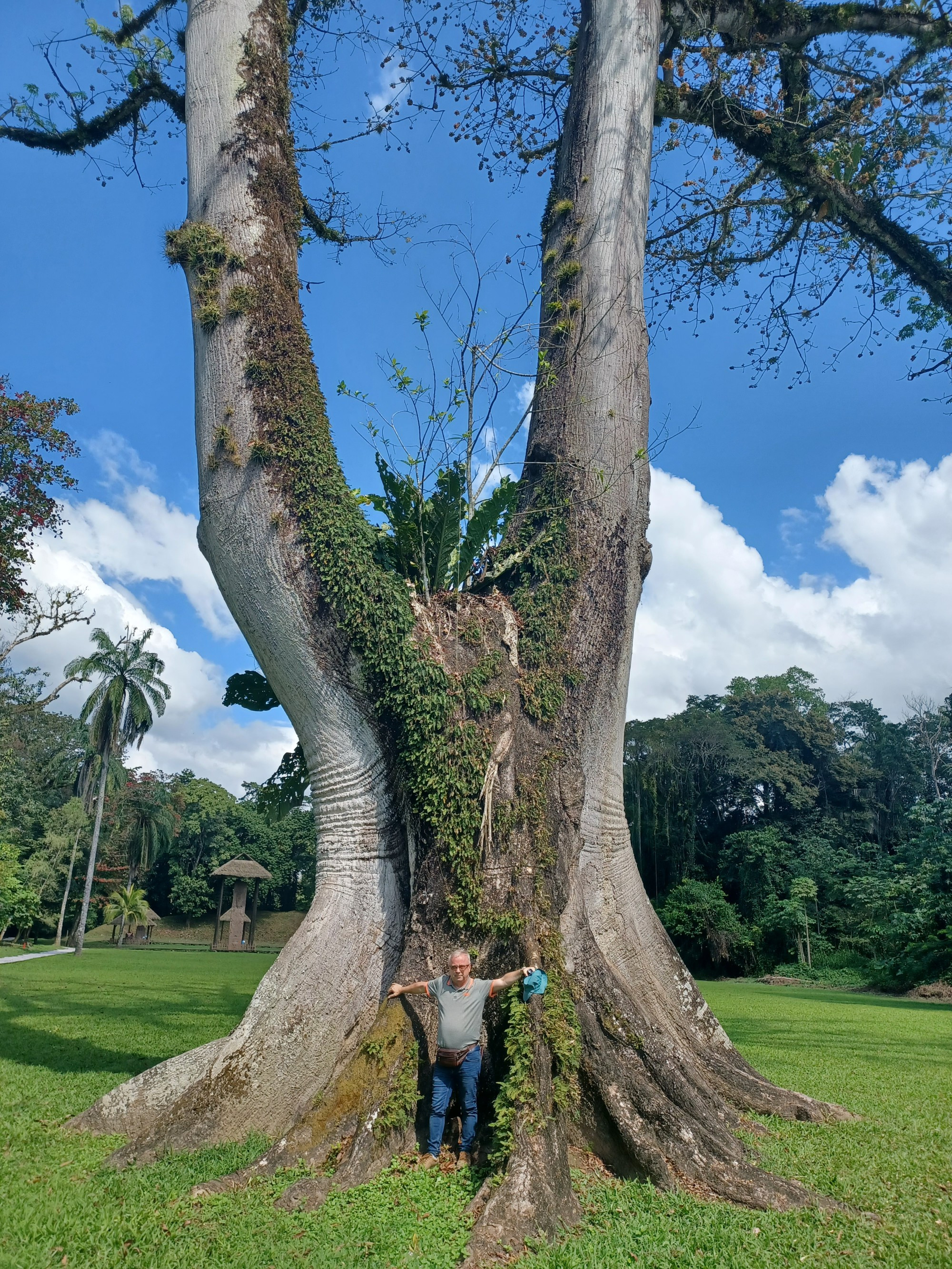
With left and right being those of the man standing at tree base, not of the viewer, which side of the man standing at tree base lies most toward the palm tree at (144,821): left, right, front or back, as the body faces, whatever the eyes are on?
back

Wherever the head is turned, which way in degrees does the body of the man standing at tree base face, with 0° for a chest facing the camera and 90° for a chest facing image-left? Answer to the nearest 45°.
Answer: approximately 0°

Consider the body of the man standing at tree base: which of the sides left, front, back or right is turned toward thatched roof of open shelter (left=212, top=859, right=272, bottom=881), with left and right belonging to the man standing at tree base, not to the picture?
back

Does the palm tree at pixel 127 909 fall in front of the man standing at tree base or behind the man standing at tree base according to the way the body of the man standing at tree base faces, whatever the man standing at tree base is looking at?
behind

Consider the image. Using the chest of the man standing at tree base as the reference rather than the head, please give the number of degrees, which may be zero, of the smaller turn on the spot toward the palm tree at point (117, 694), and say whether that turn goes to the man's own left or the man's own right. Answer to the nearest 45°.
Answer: approximately 135° to the man's own right

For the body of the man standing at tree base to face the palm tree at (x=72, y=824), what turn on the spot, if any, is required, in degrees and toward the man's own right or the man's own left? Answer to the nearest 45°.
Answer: approximately 135° to the man's own right
